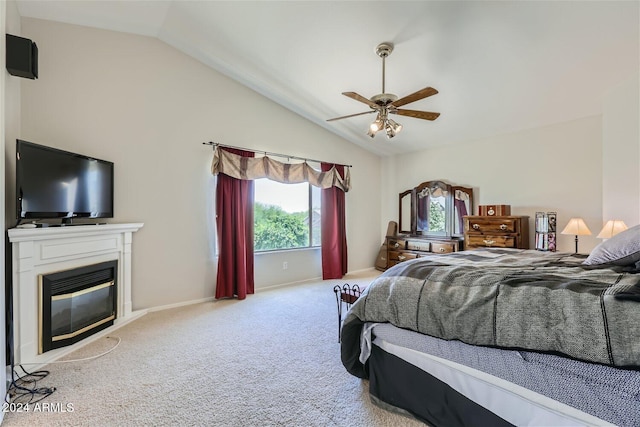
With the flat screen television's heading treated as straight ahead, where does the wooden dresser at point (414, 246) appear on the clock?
The wooden dresser is roughly at 11 o'clock from the flat screen television.

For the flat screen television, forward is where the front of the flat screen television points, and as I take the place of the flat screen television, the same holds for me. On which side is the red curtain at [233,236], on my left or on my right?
on my left

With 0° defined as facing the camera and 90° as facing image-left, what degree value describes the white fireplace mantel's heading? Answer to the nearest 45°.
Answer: approximately 315°

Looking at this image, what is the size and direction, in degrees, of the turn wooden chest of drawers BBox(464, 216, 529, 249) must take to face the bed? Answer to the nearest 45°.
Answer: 0° — it already faces it

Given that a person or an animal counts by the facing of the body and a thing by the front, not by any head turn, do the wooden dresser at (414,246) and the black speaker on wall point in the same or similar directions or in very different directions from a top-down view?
very different directions

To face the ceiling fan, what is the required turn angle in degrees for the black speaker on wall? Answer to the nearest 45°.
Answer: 0° — it already faces it

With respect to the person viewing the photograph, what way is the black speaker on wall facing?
facing the viewer and to the right of the viewer

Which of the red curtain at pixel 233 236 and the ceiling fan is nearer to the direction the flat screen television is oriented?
the ceiling fan

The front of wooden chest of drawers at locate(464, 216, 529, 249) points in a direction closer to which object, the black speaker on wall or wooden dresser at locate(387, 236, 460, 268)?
the black speaker on wall

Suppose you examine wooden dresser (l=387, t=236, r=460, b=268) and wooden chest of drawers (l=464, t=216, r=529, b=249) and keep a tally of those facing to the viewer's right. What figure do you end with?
0

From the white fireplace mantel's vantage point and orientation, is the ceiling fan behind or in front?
in front

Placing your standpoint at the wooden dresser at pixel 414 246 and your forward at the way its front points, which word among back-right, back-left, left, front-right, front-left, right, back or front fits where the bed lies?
front-left

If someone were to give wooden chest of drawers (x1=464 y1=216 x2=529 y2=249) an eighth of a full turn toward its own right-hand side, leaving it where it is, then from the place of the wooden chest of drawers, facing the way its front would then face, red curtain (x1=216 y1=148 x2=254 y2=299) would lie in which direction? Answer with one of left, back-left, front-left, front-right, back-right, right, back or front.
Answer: front

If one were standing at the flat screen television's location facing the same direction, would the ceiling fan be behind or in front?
in front
